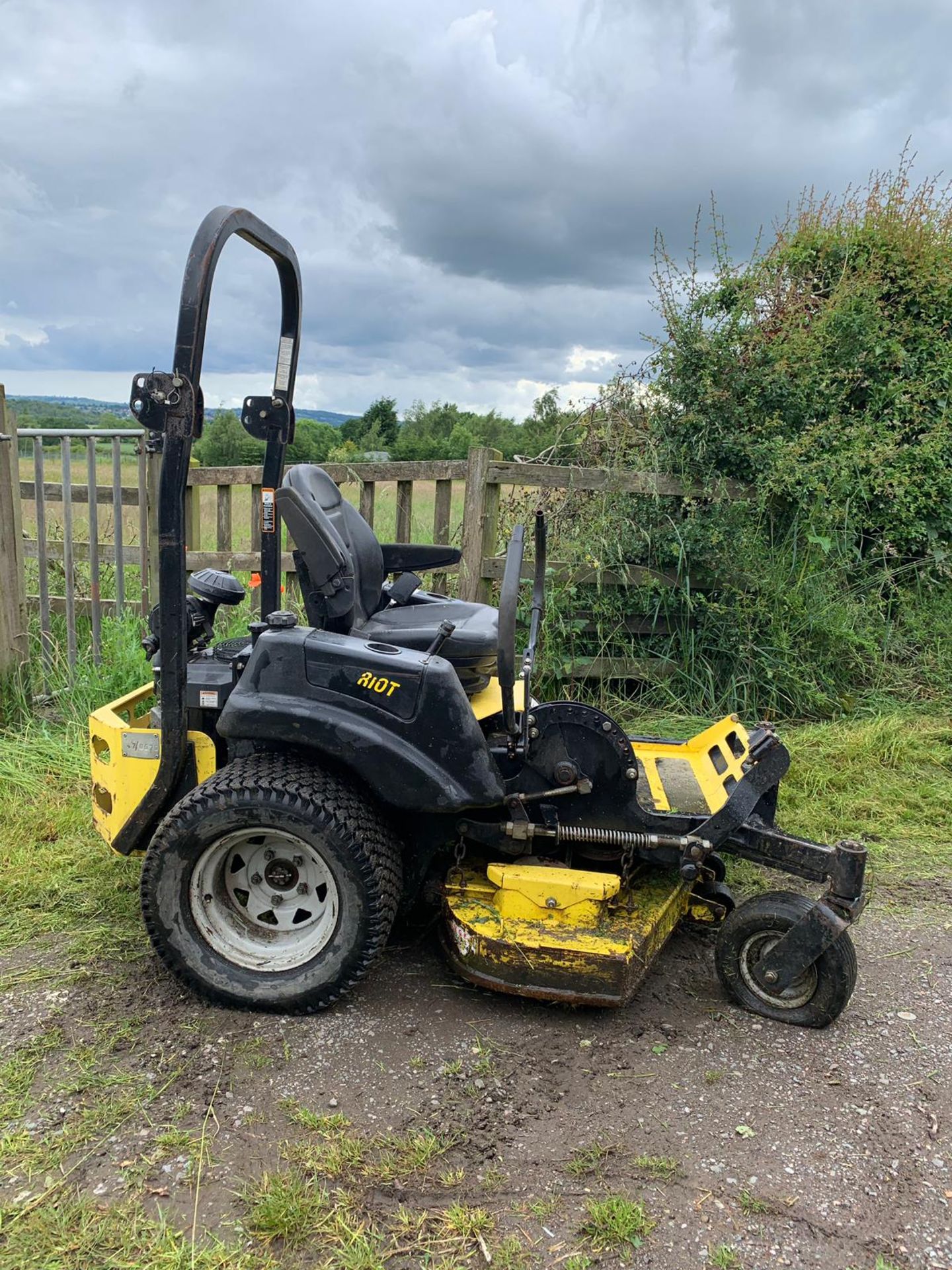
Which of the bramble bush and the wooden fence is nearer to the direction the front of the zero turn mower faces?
the bramble bush

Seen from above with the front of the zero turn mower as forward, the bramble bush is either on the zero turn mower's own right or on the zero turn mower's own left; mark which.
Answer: on the zero turn mower's own left

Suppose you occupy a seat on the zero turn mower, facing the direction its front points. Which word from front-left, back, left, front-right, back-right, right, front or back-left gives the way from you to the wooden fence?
left

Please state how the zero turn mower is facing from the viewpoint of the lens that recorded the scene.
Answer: facing to the right of the viewer

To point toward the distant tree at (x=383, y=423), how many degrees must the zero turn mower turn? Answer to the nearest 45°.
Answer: approximately 90° to its left

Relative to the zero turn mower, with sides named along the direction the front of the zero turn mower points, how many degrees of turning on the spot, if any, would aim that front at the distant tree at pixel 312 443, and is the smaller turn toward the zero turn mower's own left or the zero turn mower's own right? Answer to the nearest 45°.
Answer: approximately 90° to the zero turn mower's own left
